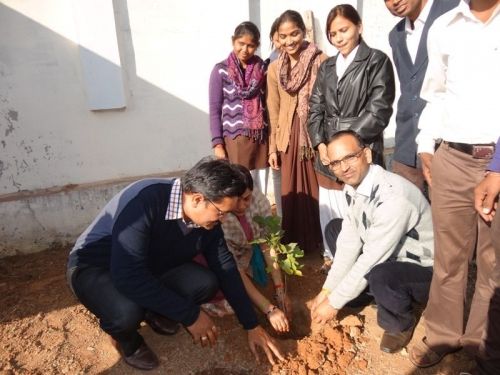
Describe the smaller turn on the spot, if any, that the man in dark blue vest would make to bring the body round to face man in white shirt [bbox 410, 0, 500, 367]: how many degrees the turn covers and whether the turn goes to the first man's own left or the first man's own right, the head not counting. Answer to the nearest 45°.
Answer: approximately 45° to the first man's own left

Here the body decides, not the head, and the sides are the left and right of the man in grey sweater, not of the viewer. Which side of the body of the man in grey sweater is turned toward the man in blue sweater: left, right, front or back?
front

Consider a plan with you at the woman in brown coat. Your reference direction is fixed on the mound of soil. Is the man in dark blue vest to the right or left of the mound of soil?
left

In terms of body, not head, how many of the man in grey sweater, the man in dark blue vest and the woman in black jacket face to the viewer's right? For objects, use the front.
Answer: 0

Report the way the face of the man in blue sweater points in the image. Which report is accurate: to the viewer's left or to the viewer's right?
to the viewer's right

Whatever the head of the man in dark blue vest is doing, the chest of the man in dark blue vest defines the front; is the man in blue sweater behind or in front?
in front

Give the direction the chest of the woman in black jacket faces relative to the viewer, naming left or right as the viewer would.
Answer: facing the viewer and to the left of the viewer

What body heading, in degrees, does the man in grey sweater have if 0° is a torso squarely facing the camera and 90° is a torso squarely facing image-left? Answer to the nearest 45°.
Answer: approximately 45°

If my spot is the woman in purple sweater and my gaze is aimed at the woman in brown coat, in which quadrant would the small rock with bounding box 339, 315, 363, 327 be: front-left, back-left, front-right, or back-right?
front-right

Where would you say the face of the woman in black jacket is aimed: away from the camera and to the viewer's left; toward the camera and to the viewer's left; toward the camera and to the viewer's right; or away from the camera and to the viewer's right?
toward the camera and to the viewer's left

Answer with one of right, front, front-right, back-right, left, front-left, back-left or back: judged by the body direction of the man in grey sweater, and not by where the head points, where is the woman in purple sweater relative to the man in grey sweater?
right

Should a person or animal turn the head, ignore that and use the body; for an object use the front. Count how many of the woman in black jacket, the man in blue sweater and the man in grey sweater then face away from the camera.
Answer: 0
